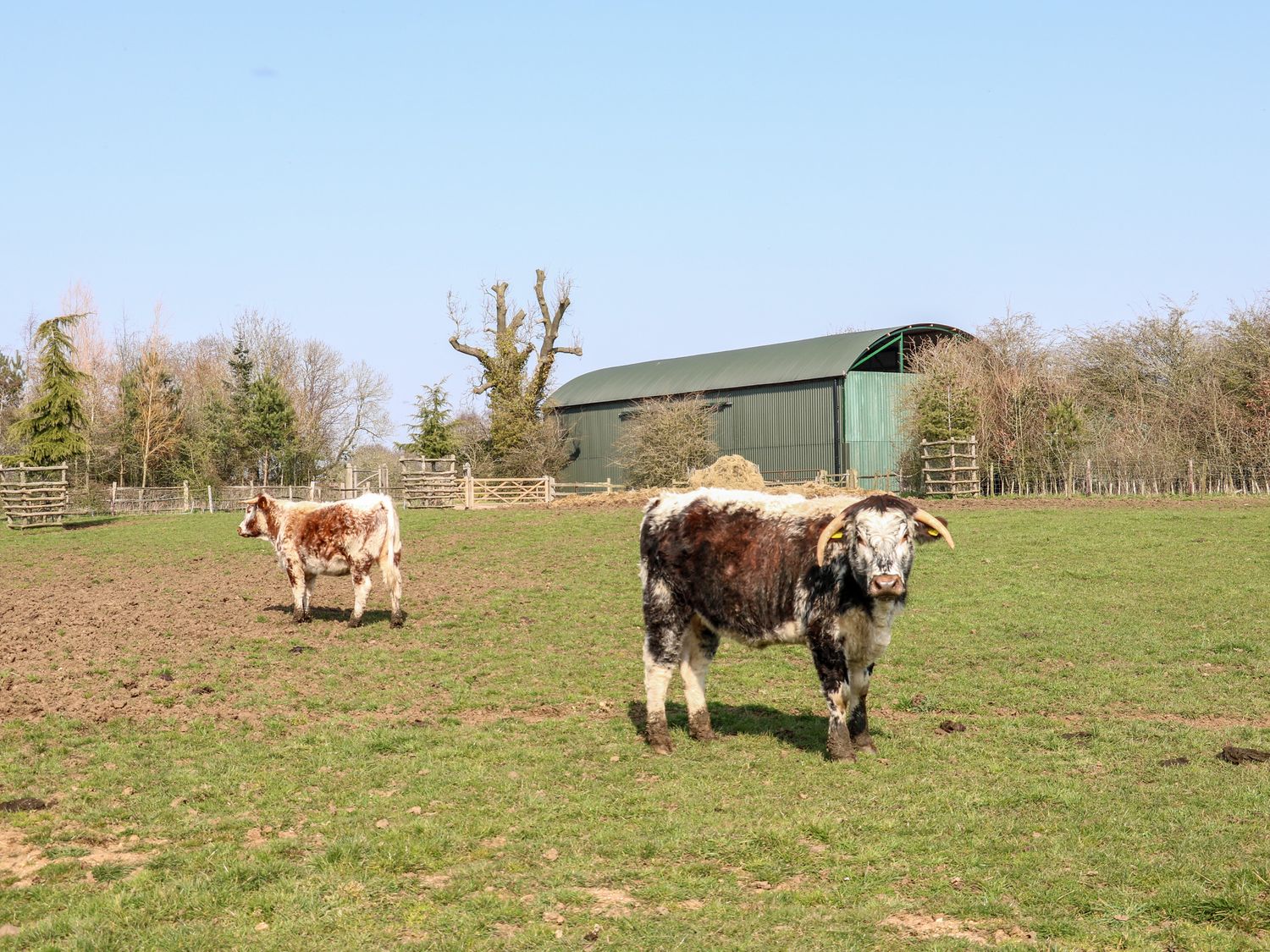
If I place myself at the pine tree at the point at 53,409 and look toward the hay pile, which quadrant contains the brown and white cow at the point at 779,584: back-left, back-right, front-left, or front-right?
front-right

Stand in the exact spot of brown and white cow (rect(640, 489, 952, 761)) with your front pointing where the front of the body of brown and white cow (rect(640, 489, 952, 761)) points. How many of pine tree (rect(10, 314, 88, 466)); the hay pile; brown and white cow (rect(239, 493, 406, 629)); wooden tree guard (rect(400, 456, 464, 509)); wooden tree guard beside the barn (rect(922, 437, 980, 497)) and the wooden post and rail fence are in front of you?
0

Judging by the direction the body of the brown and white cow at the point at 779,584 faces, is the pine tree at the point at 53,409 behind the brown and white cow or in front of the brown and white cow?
behind

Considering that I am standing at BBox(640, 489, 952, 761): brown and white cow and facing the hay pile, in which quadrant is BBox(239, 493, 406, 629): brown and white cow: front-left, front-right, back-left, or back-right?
front-left

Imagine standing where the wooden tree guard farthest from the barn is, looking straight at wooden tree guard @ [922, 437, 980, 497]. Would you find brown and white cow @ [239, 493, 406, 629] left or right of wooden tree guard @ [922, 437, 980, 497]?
right

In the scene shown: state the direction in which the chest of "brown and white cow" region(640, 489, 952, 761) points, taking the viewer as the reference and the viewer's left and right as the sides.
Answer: facing the viewer and to the right of the viewer

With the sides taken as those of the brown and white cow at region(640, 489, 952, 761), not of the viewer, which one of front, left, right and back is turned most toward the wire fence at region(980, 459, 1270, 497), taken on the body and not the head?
left

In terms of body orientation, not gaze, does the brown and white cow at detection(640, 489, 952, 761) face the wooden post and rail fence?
no

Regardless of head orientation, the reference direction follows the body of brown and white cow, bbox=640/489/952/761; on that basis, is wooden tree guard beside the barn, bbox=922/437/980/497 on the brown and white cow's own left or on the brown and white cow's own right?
on the brown and white cow's own left

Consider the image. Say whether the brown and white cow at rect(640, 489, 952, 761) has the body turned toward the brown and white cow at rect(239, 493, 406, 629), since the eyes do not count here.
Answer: no

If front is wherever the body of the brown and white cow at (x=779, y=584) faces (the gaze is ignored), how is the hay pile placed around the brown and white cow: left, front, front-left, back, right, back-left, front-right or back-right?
back-left
